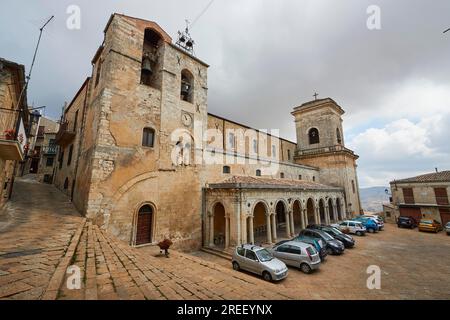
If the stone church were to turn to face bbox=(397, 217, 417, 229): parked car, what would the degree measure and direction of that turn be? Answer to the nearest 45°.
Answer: approximately 45° to its left

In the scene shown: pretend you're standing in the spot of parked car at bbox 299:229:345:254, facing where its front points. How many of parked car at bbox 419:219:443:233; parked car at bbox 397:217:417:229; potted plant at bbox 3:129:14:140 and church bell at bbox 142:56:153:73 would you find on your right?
2
